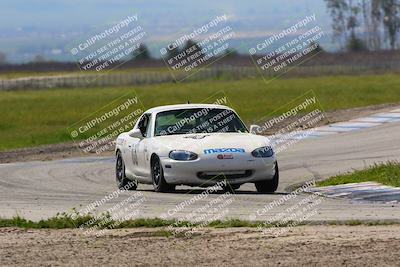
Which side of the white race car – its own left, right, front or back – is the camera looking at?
front
